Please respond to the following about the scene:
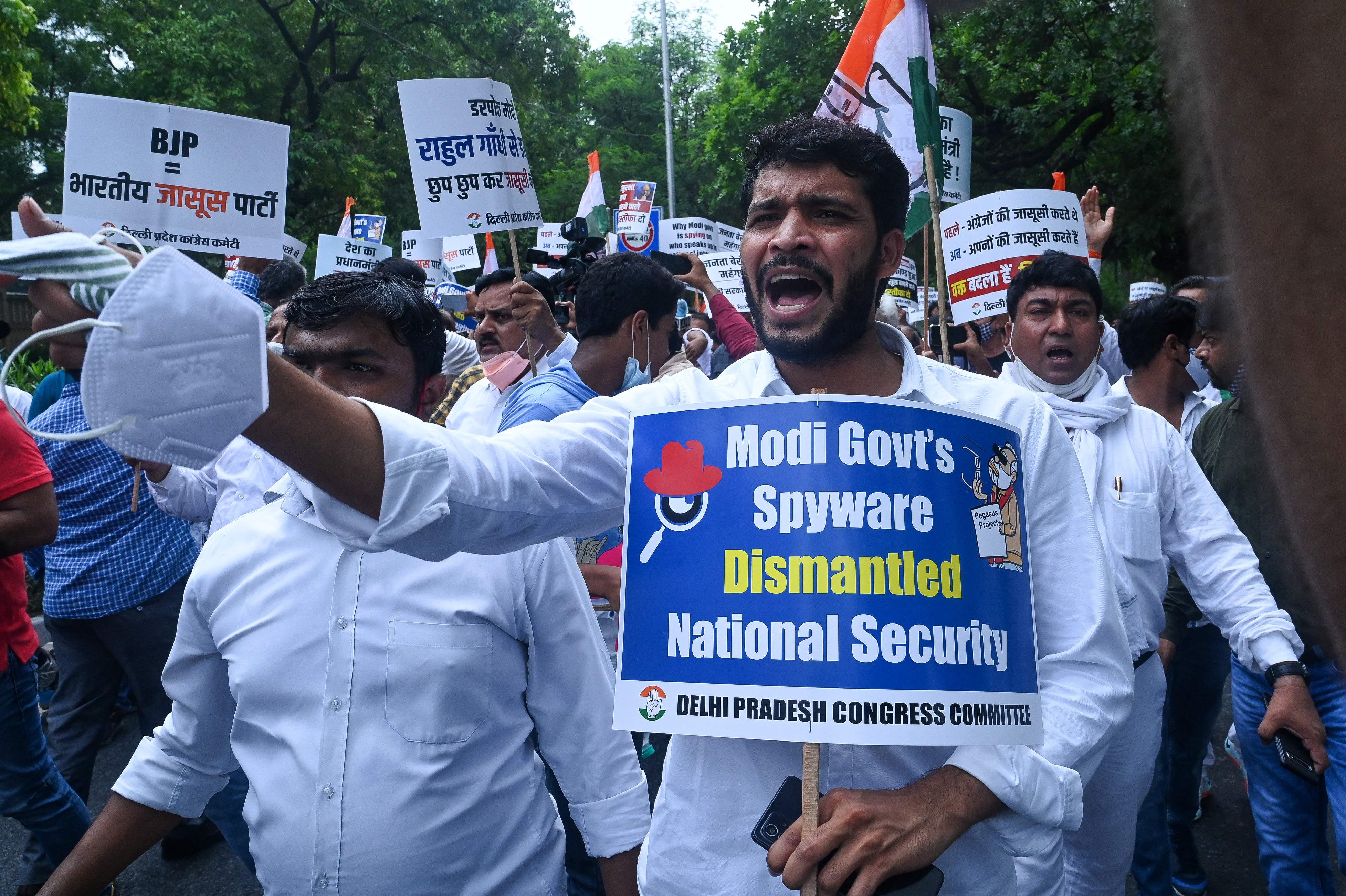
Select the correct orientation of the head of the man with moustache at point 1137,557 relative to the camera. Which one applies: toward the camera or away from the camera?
toward the camera

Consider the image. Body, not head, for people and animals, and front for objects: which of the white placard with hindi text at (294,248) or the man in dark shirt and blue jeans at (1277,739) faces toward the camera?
the white placard with hindi text

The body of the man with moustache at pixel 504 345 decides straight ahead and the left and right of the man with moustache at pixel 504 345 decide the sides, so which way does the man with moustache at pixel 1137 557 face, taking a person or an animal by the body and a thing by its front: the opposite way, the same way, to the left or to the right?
the same way

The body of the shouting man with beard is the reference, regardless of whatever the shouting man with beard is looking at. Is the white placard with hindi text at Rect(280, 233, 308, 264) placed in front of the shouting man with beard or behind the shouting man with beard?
behind

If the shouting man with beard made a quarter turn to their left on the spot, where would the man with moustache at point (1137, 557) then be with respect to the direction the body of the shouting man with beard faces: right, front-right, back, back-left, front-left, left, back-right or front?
front-left

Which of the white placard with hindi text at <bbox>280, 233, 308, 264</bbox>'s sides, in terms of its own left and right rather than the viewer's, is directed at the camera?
front

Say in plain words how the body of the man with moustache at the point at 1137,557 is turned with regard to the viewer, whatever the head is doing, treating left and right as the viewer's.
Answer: facing the viewer

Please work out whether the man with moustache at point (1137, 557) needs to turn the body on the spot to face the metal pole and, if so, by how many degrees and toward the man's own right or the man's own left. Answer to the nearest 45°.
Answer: approximately 135° to the man's own right

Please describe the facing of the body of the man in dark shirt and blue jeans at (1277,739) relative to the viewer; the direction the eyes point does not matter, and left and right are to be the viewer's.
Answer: facing to the left of the viewer

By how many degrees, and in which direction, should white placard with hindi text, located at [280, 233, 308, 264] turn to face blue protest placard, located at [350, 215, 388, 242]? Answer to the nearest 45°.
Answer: approximately 135° to its left

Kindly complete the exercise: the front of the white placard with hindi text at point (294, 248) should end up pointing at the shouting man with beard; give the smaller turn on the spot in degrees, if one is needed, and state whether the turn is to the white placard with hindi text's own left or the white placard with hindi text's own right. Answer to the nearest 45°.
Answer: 0° — it already faces them

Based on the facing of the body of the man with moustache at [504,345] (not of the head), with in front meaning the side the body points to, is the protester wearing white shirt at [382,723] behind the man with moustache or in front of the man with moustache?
in front

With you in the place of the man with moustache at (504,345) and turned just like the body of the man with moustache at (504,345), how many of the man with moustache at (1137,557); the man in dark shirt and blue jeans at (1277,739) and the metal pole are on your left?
2

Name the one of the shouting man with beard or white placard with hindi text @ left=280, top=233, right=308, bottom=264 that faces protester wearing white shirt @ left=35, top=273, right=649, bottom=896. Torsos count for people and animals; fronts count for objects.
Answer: the white placard with hindi text

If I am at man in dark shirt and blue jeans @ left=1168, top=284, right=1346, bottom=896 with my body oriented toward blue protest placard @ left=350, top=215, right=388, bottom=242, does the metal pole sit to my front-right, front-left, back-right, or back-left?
front-right

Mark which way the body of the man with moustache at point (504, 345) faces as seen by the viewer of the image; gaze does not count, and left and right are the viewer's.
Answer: facing the viewer and to the left of the viewer
